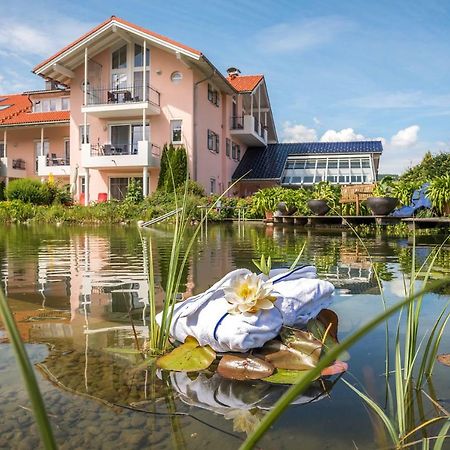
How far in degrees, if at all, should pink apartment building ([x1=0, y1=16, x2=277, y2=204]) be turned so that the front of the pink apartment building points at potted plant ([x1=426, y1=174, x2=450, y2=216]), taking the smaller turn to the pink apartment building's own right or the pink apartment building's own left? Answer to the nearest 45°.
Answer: approximately 45° to the pink apartment building's own left

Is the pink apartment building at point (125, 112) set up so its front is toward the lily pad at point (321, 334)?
yes

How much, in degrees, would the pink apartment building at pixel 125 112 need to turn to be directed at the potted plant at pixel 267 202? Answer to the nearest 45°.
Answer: approximately 45° to its left

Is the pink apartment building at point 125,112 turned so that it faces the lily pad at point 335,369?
yes

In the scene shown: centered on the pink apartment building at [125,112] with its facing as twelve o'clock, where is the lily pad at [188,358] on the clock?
The lily pad is roughly at 12 o'clock from the pink apartment building.

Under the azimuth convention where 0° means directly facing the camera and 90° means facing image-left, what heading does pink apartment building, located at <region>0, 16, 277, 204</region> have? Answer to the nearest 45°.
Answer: approximately 0°

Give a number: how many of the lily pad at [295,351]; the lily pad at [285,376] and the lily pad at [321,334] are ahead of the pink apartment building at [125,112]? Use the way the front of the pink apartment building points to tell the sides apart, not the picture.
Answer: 3

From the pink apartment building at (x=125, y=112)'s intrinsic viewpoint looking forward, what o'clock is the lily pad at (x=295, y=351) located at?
The lily pad is roughly at 12 o'clock from the pink apartment building.

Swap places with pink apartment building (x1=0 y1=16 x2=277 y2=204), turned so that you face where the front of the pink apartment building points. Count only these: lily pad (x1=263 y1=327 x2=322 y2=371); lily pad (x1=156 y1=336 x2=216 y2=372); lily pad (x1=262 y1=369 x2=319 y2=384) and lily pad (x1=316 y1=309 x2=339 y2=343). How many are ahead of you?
4
